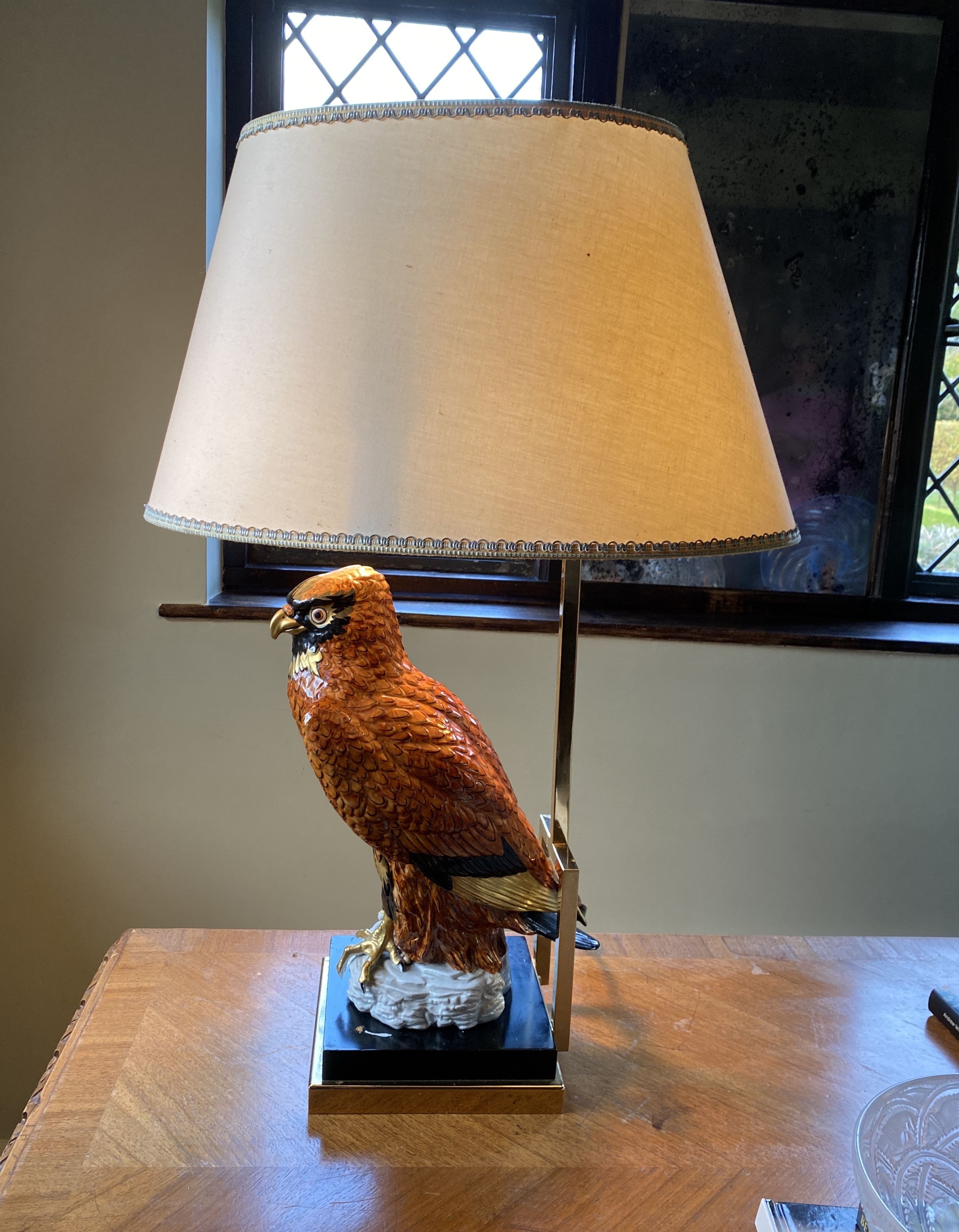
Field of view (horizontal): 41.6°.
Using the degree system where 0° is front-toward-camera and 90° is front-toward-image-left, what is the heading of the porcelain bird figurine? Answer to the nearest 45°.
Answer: approximately 90°

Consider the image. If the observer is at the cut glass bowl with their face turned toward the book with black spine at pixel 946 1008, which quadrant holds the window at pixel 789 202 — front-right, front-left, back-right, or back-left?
front-left

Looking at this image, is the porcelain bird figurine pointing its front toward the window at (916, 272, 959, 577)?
no

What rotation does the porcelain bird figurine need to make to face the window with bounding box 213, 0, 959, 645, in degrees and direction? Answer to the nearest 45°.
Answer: approximately 135° to its right
